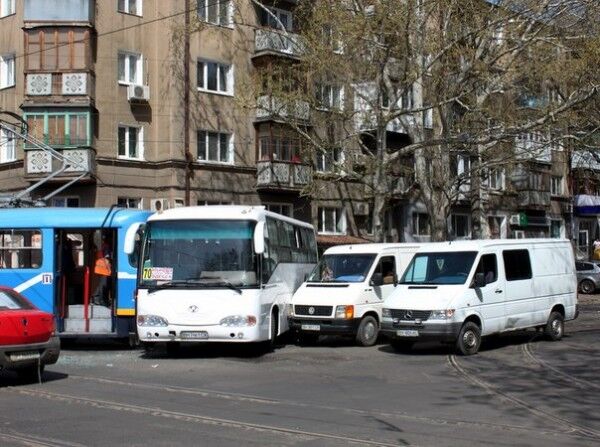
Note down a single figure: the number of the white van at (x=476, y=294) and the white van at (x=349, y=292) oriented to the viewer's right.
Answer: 0

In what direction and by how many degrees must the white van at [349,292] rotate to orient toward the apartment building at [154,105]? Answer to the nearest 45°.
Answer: approximately 90° to its right

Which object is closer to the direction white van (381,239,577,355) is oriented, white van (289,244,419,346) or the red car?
the red car

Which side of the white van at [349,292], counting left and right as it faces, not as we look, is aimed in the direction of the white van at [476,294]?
left

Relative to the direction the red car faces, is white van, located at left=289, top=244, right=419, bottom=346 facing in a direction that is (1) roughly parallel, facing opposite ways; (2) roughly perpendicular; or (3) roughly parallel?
roughly perpendicular

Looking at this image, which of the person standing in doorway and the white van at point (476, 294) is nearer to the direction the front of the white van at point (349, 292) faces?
the person standing in doorway

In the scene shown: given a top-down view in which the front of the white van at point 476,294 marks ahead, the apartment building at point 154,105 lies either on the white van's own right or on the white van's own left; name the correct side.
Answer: on the white van's own right

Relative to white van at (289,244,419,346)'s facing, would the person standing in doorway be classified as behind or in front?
in front

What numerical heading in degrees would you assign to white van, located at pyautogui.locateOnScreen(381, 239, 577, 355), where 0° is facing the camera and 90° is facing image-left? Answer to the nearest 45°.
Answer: approximately 45°

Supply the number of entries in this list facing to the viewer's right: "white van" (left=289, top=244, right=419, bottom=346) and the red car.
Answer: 0

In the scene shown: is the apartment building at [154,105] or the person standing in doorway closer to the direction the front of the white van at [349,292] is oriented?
the person standing in doorway

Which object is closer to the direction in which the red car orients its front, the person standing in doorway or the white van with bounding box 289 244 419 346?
the person standing in doorway

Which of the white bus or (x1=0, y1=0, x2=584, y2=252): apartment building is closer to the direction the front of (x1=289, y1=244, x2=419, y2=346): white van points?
the white bus

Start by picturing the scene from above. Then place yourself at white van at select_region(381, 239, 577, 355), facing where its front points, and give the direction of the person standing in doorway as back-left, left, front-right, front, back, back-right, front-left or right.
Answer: front-right

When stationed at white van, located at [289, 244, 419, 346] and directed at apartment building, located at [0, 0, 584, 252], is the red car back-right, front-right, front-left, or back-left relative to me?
back-left
